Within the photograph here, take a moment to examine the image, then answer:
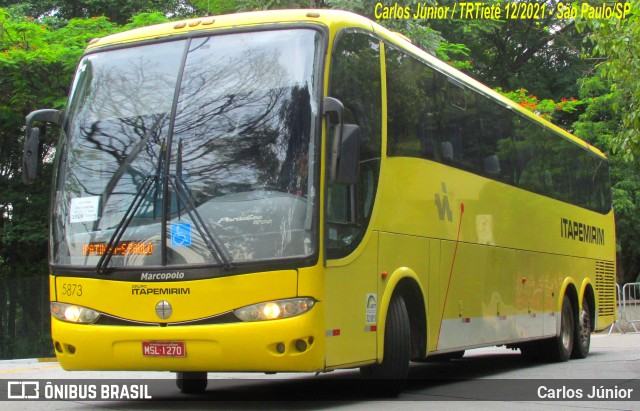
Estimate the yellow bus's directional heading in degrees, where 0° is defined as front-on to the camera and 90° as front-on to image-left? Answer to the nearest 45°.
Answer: approximately 45°

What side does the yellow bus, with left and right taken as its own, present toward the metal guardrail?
back
